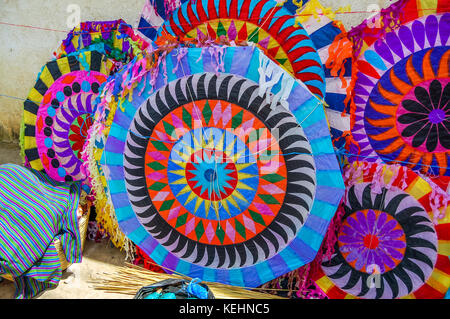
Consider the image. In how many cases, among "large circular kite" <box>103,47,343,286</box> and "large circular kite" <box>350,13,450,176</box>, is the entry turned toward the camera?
2

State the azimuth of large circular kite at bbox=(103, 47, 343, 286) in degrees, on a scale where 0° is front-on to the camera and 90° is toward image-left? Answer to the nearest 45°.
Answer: approximately 0°

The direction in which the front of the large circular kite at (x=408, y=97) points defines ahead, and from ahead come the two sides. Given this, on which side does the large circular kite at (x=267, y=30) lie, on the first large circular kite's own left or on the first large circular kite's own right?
on the first large circular kite's own right

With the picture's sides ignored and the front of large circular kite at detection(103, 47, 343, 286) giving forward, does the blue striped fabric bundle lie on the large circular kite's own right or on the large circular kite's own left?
on the large circular kite's own right

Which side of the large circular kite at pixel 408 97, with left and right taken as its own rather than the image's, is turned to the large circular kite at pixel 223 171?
right
